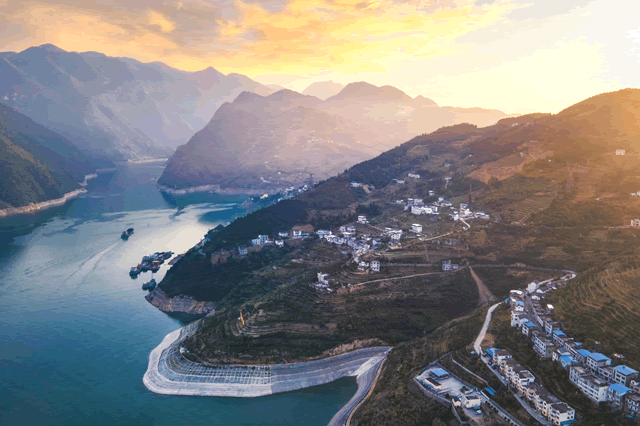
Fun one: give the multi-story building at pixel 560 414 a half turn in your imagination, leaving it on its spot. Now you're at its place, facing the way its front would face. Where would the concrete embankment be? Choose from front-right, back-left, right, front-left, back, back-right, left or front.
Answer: back-left

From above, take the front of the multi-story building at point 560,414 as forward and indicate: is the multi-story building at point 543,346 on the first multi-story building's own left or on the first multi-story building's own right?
on the first multi-story building's own right

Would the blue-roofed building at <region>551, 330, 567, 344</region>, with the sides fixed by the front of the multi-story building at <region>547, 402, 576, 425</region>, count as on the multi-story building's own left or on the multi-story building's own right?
on the multi-story building's own right

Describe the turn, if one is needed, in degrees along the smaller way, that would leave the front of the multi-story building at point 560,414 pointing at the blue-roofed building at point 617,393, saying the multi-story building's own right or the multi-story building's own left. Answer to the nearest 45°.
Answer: approximately 180°

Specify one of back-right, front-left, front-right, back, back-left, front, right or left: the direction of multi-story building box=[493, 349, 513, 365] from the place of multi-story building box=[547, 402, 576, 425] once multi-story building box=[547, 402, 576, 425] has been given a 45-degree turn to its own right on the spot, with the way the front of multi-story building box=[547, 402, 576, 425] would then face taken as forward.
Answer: front-right

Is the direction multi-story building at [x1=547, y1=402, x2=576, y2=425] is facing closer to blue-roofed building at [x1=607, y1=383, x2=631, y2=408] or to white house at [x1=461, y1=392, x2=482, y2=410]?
the white house

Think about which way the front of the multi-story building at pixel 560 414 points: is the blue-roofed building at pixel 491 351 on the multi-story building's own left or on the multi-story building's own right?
on the multi-story building's own right

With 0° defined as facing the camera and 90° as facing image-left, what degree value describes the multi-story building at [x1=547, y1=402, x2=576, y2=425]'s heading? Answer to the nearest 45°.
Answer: approximately 45°

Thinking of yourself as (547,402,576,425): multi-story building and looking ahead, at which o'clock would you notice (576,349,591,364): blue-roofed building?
The blue-roofed building is roughly at 5 o'clock from the multi-story building.

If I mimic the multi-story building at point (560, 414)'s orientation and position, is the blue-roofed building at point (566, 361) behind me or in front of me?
behind

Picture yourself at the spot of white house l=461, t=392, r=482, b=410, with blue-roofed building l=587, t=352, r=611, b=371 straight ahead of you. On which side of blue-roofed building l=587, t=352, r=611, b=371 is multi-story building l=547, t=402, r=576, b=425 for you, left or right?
right

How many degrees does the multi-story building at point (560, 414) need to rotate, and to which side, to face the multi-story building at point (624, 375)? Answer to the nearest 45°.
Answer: approximately 180°

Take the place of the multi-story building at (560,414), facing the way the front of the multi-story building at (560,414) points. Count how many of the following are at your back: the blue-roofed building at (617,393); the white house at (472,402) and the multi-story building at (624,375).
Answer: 2

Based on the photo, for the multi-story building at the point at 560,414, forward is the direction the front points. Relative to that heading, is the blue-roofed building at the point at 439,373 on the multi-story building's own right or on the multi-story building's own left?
on the multi-story building's own right

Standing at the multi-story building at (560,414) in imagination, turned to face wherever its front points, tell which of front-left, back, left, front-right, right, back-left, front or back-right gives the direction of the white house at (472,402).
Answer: front-right

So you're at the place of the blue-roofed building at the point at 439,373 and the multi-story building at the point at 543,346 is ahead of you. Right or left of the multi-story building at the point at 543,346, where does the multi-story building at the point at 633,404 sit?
right
